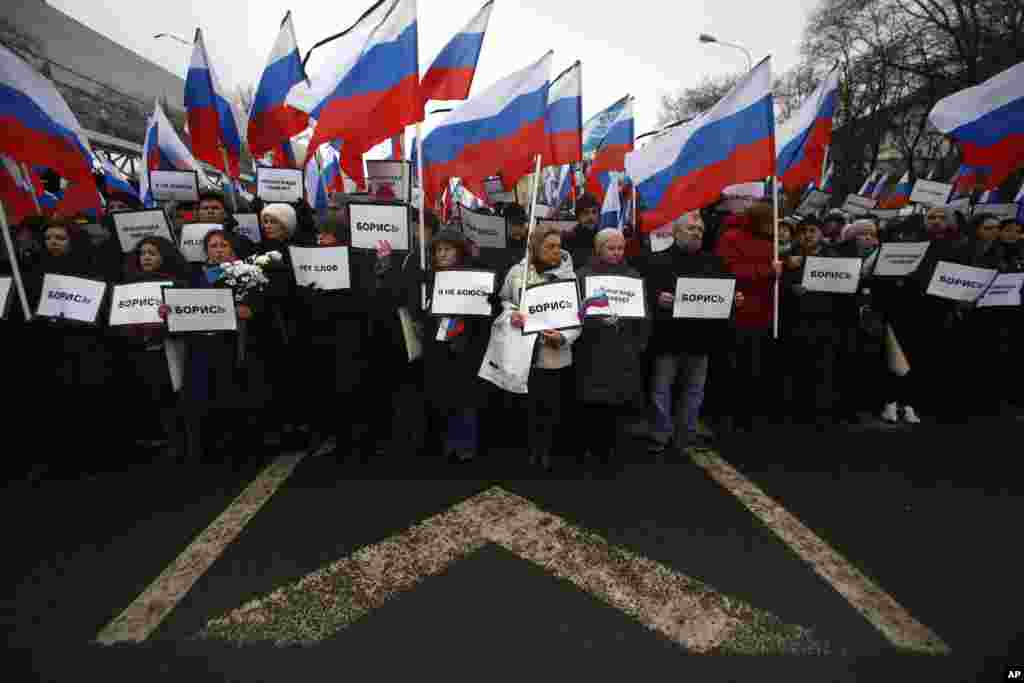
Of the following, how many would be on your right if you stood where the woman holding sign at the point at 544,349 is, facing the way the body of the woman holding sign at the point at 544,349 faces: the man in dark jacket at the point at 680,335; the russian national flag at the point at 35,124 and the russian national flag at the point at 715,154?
1

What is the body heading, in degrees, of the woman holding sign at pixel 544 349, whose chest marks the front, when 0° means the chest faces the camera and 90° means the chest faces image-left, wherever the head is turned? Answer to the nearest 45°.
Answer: approximately 0°

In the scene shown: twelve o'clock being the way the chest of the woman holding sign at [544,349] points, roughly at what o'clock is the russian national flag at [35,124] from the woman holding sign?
The russian national flag is roughly at 3 o'clock from the woman holding sign.

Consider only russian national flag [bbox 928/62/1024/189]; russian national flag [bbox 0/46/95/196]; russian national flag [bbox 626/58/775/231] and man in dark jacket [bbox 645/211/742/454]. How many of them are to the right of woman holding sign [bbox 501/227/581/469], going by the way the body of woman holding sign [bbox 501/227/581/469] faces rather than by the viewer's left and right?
1

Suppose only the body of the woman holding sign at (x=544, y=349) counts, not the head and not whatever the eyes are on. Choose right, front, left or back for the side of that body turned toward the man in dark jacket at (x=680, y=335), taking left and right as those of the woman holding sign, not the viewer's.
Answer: left

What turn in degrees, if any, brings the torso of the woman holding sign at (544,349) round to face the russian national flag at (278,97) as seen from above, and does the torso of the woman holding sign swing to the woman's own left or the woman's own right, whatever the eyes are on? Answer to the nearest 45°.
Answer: approximately 135° to the woman's own right

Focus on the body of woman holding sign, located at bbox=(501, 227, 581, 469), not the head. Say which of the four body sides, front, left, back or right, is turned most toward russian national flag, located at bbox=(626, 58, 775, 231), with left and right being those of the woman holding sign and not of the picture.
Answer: left

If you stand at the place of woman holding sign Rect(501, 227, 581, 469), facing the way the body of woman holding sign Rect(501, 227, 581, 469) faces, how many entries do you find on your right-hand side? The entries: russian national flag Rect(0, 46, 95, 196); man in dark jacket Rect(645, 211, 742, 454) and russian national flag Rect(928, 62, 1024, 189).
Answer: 1

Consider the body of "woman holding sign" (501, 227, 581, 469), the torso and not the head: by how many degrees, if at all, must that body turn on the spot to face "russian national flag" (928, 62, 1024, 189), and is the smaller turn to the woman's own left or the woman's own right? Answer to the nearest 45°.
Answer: approximately 90° to the woman's own left

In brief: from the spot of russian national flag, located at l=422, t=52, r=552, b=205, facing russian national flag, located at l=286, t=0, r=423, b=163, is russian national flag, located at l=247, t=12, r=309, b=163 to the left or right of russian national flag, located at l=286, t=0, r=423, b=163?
right
